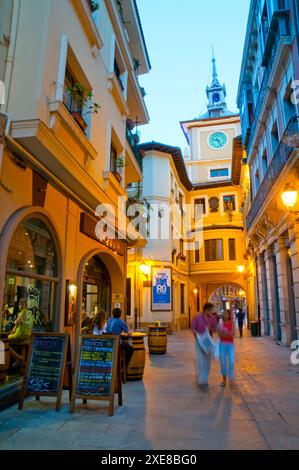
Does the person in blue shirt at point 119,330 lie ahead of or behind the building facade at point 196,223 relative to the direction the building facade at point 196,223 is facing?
ahead

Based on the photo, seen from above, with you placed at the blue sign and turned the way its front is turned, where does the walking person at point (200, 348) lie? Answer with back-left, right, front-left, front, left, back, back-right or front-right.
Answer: front

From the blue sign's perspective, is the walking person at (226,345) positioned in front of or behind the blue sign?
in front

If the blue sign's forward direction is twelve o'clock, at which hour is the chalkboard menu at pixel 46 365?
The chalkboard menu is roughly at 12 o'clock from the blue sign.

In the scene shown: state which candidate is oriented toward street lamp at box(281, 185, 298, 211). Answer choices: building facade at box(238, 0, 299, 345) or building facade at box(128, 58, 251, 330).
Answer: building facade at box(128, 58, 251, 330)

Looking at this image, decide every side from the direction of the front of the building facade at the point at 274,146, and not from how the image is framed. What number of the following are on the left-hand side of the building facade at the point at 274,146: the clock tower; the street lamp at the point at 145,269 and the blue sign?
0

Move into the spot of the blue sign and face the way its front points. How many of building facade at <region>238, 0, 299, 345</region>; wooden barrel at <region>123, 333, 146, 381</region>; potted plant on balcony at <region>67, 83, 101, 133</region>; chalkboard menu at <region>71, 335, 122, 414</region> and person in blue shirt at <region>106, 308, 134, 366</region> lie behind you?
0

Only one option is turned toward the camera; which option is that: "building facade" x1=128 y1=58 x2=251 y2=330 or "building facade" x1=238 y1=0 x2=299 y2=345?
"building facade" x1=128 y1=58 x2=251 y2=330

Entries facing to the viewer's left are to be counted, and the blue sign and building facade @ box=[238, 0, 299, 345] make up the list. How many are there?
1

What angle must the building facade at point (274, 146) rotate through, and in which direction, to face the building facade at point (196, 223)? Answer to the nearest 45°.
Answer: approximately 90° to its right

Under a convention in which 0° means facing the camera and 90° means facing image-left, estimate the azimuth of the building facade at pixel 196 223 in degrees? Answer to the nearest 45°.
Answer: approximately 0°

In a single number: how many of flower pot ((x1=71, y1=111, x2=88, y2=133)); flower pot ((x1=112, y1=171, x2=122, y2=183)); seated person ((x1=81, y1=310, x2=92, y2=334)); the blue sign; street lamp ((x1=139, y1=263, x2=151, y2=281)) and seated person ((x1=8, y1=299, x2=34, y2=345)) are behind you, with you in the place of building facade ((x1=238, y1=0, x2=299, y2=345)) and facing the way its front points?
0

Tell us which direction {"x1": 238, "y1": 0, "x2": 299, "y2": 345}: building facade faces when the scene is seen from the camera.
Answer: facing to the left of the viewer

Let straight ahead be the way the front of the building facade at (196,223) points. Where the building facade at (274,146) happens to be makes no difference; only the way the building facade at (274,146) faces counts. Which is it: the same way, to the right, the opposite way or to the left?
to the right

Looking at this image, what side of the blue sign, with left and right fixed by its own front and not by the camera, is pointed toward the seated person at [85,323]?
front

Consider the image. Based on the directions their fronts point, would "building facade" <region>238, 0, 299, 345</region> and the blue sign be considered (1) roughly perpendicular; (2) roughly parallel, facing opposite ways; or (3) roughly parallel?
roughly perpendicular

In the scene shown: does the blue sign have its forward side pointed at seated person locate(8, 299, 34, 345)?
yes

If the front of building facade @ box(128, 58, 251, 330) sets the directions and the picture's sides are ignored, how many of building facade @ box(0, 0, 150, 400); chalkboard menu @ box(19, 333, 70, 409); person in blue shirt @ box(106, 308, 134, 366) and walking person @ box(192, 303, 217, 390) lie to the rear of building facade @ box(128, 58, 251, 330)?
0

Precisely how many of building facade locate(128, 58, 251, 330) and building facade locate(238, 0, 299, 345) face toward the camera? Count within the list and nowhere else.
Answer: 1

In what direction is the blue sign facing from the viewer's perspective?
toward the camera

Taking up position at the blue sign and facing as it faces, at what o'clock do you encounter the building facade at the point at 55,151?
The building facade is roughly at 12 o'clock from the blue sign.
